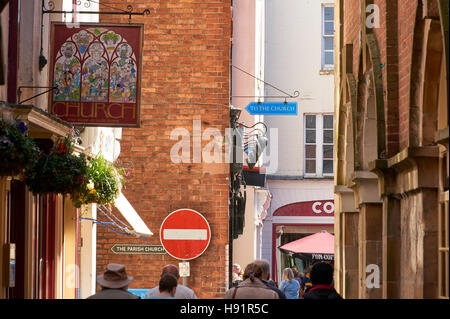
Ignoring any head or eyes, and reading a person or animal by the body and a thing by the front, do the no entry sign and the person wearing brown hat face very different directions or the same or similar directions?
very different directions

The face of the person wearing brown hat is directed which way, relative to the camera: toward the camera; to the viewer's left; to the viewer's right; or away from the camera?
away from the camera

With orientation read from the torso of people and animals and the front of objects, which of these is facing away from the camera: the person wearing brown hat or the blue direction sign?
the person wearing brown hat

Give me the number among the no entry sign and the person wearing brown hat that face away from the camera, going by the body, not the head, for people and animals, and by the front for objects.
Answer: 1

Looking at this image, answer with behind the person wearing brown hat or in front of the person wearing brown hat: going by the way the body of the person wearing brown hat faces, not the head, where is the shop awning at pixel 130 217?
in front

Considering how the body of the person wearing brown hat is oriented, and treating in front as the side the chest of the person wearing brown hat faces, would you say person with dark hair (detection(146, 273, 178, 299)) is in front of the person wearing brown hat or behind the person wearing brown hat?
in front

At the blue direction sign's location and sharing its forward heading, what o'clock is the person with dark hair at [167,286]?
The person with dark hair is roughly at 12 o'clock from the blue direction sign.

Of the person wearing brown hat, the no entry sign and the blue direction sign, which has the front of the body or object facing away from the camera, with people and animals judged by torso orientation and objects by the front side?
the person wearing brown hat

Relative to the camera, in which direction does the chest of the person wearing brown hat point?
away from the camera
